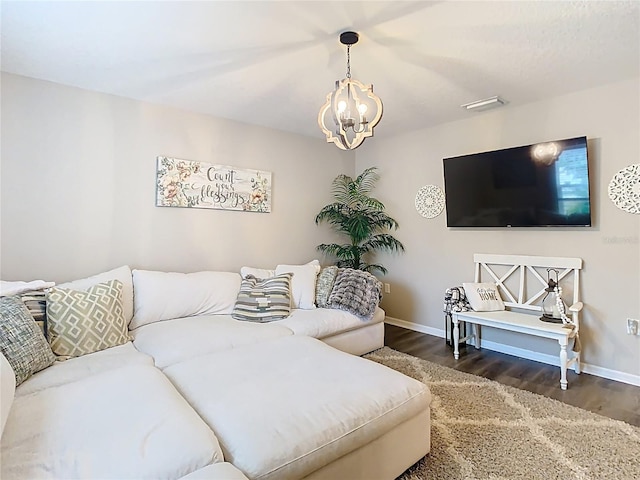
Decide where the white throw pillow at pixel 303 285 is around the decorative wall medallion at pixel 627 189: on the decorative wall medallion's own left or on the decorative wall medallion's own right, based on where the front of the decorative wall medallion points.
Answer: on the decorative wall medallion's own right

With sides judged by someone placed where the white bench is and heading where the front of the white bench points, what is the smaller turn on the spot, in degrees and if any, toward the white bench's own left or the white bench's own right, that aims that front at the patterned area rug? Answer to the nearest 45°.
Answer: approximately 45° to the white bench's own left

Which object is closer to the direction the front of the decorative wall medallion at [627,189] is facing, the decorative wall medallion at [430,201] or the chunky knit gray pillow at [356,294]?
the chunky knit gray pillow

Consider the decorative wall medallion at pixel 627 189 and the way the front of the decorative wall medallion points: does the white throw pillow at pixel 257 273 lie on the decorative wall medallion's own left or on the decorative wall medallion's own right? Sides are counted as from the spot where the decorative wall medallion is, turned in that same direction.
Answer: on the decorative wall medallion's own right

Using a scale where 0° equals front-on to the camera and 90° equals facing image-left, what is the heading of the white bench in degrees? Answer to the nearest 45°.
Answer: approximately 45°

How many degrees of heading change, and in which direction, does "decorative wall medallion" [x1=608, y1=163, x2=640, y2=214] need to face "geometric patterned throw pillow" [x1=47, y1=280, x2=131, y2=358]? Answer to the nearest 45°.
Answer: approximately 45° to its right

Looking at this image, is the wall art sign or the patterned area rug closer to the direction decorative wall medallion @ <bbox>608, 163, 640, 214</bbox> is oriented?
the patterned area rug

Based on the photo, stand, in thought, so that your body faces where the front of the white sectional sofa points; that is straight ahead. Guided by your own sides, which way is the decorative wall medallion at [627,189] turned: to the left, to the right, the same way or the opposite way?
to the right

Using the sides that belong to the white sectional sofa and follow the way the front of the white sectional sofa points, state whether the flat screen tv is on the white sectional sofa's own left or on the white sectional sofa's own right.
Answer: on the white sectional sofa's own left
